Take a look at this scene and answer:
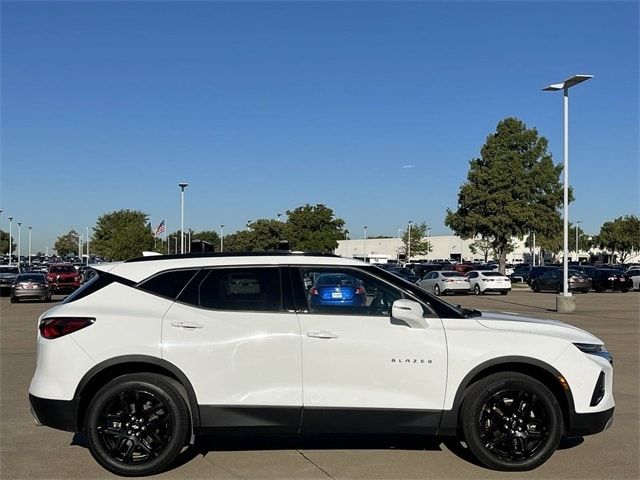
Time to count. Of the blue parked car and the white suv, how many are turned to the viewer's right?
1

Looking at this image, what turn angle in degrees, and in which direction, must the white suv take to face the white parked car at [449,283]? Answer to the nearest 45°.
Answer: approximately 90° to its left

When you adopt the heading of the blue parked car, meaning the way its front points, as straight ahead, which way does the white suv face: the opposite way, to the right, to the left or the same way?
to the right

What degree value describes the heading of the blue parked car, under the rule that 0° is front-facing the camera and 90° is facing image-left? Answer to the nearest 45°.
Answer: approximately 180°

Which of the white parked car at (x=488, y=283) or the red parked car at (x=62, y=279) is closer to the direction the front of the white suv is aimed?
the white parked car

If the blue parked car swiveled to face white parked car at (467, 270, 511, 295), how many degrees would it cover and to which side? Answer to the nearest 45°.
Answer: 0° — it already faces it

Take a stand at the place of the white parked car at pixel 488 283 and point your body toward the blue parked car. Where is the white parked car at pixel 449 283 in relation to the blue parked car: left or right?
right

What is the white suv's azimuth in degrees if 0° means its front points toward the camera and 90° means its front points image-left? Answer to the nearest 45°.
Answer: approximately 270°

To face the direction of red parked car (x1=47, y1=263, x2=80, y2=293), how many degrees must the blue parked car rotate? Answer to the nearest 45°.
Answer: approximately 45° to its left

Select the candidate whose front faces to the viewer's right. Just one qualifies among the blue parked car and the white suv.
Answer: the white suv

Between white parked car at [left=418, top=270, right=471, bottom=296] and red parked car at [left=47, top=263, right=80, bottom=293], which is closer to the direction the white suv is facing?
the white parked car
